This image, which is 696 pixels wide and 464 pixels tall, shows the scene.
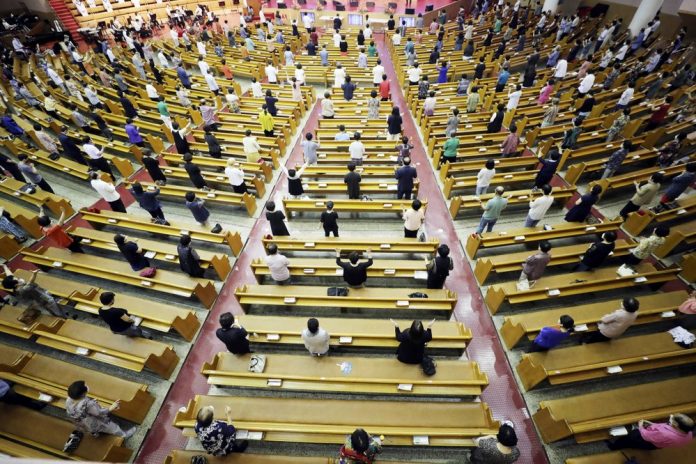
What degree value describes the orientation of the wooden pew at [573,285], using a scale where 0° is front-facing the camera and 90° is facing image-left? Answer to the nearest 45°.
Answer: approximately 135°

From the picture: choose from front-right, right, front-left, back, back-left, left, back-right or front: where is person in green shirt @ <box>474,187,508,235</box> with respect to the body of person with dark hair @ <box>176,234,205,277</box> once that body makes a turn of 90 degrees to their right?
front

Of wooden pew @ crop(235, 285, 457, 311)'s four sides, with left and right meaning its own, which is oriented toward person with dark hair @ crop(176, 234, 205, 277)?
left

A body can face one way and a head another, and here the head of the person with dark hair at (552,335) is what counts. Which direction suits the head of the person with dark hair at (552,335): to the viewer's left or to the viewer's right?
to the viewer's left

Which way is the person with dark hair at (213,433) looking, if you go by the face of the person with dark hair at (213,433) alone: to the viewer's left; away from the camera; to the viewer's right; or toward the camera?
away from the camera

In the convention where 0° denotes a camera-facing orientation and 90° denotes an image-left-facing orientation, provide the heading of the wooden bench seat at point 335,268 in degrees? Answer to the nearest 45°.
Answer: approximately 180°

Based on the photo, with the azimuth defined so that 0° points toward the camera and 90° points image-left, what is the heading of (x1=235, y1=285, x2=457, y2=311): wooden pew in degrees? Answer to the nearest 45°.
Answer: approximately 180°

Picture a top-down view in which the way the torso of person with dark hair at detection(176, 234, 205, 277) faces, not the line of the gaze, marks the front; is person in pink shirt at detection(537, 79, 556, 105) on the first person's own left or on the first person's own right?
on the first person's own right

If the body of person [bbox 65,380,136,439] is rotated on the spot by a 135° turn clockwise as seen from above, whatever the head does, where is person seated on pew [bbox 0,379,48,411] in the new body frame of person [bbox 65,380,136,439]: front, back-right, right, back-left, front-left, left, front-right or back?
back-right

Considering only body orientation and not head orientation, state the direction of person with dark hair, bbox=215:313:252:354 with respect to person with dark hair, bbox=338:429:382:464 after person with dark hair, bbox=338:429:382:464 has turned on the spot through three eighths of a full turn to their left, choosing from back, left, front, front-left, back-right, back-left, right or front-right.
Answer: front-right

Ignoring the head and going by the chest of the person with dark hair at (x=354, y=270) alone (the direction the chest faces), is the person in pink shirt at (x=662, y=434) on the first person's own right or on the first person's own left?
on the first person's own right
